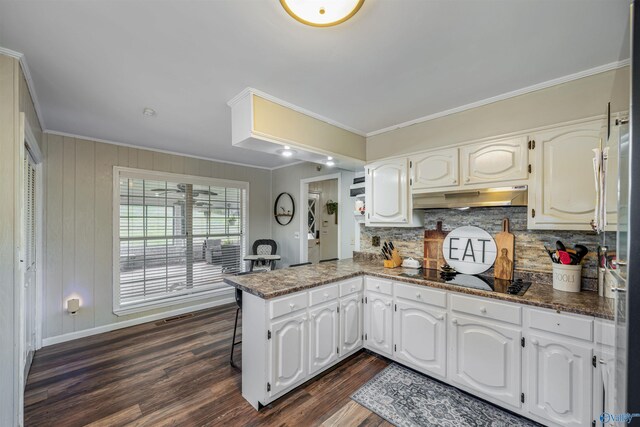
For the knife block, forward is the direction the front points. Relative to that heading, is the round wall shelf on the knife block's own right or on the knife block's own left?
on the knife block's own right

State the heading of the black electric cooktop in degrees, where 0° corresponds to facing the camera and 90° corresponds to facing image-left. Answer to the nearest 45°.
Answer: approximately 45°

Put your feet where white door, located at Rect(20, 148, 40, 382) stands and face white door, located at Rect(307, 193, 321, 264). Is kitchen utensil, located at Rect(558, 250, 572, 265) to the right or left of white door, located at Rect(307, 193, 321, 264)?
right

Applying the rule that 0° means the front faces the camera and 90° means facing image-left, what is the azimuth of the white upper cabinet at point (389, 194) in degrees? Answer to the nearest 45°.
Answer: approximately 45°

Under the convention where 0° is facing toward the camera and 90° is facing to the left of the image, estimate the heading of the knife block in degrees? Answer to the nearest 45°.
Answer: approximately 45°

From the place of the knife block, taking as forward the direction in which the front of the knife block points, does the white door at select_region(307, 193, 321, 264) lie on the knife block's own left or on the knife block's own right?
on the knife block's own right
